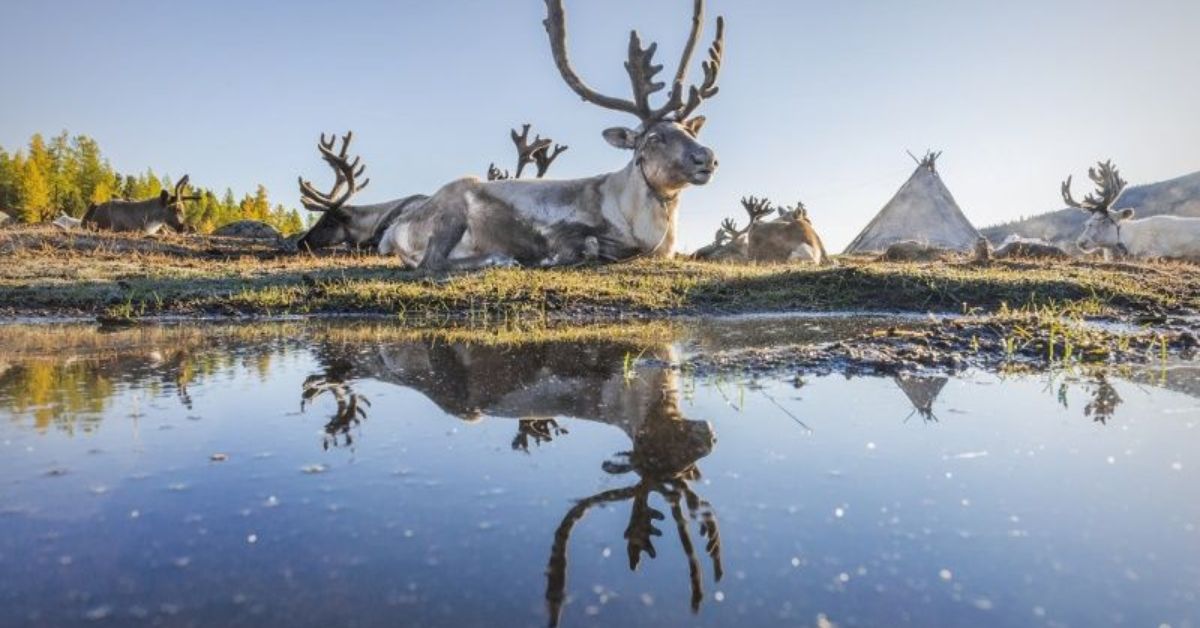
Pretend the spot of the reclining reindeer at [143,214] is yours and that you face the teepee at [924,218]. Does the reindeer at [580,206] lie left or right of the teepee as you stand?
right

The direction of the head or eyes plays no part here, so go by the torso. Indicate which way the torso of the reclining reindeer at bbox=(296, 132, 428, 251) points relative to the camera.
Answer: to the viewer's left

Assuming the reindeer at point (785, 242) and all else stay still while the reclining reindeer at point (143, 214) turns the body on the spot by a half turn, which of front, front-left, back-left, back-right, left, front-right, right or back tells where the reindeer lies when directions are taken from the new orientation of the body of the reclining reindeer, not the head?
back-left

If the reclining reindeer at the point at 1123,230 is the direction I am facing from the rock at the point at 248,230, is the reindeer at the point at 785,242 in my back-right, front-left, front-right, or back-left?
front-right

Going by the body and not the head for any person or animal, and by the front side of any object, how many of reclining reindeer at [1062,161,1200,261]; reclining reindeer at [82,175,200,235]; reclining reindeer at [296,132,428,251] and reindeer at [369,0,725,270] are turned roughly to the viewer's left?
2

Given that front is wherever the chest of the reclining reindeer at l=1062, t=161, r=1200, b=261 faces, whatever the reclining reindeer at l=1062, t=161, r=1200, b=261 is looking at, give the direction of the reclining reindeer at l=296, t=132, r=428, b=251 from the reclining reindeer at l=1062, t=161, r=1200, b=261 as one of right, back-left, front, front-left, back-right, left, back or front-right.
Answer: front-left

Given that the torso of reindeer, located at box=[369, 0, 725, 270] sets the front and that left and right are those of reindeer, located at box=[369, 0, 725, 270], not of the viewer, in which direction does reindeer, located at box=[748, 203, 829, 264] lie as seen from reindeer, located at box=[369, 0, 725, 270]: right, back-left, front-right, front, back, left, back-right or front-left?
front-left

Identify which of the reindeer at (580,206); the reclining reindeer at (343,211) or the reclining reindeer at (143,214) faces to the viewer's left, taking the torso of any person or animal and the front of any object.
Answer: the reclining reindeer at (343,211)

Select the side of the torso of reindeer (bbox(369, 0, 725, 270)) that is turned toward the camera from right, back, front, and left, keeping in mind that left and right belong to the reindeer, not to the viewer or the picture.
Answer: right

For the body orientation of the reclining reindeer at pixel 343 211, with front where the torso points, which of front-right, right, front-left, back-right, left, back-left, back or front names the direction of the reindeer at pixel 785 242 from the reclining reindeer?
back

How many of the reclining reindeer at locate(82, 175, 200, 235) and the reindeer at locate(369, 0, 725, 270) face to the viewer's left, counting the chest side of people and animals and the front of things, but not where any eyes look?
0

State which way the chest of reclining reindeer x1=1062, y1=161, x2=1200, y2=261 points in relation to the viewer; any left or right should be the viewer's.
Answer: facing to the left of the viewer

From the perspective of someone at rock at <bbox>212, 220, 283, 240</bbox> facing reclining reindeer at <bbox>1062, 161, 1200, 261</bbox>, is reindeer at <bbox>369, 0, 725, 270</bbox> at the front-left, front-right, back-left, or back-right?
front-right

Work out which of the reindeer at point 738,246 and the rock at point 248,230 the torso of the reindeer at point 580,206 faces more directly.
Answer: the reindeer

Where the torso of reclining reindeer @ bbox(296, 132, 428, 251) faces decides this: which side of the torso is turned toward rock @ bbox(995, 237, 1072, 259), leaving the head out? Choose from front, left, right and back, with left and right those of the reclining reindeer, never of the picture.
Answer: back

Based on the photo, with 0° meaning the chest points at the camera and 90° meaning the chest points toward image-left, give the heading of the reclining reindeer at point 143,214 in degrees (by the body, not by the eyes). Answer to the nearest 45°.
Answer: approximately 270°

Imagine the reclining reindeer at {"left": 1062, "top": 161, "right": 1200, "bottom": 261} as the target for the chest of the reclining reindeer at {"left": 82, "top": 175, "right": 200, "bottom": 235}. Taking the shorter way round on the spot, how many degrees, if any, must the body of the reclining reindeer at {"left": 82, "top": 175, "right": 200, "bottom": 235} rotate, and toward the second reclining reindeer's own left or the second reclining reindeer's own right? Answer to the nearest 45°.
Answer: approximately 45° to the second reclining reindeer's own right
